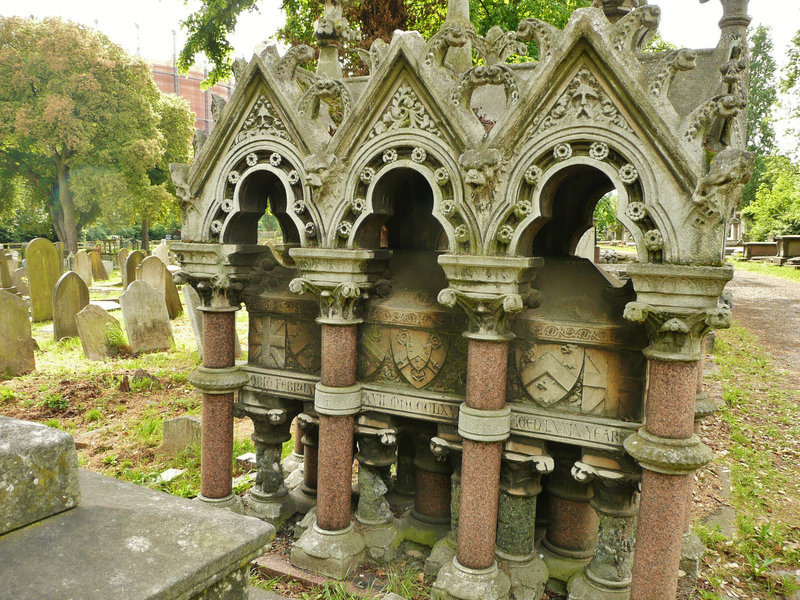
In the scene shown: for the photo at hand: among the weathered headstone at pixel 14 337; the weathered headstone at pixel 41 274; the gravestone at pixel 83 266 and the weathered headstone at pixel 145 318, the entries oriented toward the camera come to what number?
4

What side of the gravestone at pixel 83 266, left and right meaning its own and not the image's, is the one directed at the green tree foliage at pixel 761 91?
left

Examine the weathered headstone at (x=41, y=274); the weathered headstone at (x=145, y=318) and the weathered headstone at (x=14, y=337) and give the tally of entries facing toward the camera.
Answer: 3

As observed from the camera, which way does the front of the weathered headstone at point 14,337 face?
facing the viewer

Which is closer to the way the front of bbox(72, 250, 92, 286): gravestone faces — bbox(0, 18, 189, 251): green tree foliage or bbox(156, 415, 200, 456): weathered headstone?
the weathered headstone

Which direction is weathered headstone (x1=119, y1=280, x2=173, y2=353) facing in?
toward the camera

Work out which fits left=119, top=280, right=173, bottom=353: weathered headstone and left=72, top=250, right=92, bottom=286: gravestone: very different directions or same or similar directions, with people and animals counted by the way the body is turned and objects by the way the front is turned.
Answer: same or similar directions

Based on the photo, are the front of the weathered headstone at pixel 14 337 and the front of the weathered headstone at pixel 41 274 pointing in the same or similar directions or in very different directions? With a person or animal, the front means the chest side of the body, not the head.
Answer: same or similar directions

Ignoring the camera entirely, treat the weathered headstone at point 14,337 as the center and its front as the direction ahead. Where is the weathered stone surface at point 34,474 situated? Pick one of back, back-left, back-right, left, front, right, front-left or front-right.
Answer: front

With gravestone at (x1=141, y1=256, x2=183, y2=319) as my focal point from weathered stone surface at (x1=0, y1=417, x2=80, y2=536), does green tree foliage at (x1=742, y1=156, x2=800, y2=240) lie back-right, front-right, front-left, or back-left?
front-right

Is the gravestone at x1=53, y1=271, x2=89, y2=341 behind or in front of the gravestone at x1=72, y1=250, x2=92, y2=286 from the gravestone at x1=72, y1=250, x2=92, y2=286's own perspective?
in front

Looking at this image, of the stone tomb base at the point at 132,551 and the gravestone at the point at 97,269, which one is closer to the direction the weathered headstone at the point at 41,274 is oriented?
the stone tomb base

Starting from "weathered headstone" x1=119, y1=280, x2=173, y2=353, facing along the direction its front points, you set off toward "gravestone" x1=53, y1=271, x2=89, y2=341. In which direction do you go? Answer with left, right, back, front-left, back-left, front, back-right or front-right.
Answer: back-right

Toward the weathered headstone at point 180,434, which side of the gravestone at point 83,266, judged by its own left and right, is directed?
front

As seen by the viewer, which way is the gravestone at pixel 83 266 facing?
toward the camera

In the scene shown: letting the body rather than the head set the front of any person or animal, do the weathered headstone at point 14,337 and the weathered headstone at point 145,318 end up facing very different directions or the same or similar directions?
same or similar directions

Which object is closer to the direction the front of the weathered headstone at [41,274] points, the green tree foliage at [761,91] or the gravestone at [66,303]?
the gravestone
